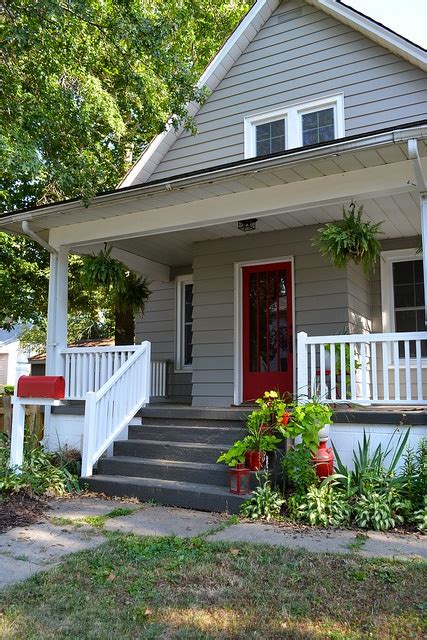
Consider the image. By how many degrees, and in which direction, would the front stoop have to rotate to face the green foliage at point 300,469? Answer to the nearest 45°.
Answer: approximately 90° to its left

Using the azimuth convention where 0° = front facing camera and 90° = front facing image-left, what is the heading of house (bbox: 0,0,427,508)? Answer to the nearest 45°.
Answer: approximately 45°

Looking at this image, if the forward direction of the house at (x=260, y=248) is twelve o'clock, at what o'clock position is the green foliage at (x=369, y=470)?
The green foliage is roughly at 10 o'clock from the house.

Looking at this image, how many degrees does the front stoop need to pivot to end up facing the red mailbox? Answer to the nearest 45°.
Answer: approximately 45° to its right

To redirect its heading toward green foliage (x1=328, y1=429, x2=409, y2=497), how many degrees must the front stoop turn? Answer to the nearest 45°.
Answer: approximately 90° to its left

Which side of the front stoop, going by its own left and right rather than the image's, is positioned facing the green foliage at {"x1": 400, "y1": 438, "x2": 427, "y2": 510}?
left

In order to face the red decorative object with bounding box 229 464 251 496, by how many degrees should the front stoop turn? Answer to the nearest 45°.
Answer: approximately 90° to its left
